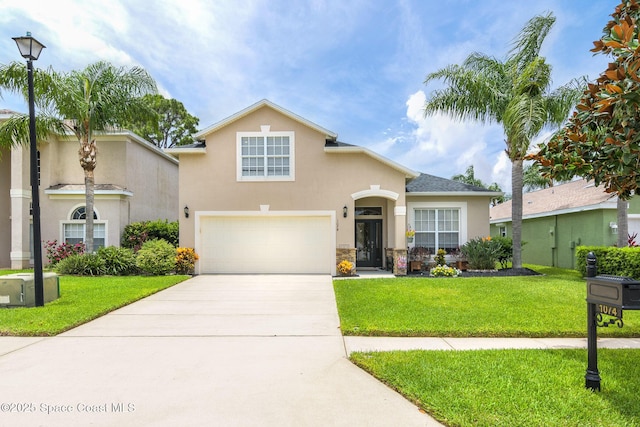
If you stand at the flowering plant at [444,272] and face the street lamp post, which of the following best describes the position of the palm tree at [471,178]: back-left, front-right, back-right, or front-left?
back-right

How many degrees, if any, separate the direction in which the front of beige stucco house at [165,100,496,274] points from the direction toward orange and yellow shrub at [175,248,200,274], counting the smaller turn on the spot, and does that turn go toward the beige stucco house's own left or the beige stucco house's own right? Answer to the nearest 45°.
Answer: approximately 90° to the beige stucco house's own right

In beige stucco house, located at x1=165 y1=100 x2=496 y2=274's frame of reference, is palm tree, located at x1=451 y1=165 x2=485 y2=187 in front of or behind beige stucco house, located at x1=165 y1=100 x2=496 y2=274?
behind

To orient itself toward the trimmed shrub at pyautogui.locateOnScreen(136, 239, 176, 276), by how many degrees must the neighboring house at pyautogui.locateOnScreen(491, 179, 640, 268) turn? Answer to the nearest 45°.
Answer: approximately 90° to its right

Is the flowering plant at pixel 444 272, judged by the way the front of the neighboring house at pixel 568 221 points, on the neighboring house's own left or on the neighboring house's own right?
on the neighboring house's own right

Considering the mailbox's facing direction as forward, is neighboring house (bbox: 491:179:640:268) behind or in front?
behind

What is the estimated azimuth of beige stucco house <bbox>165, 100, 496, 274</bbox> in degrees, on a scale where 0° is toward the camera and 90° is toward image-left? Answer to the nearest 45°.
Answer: approximately 0°
